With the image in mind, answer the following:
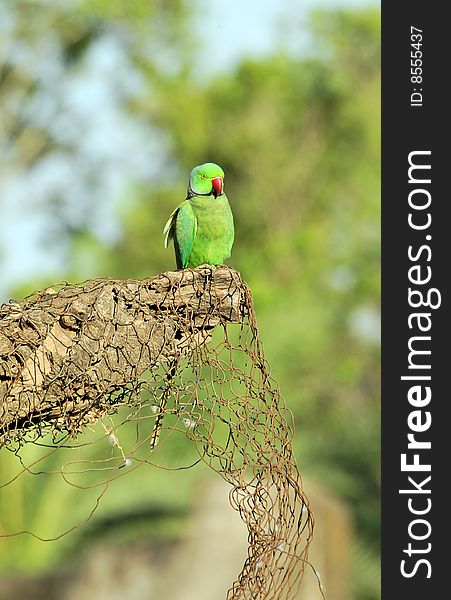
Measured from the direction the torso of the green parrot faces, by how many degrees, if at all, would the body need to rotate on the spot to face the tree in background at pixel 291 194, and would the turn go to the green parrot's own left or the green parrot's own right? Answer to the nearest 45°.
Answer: approximately 135° to the green parrot's own left

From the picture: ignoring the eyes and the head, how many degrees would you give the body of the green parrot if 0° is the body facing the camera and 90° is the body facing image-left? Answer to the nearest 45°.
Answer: approximately 315°
